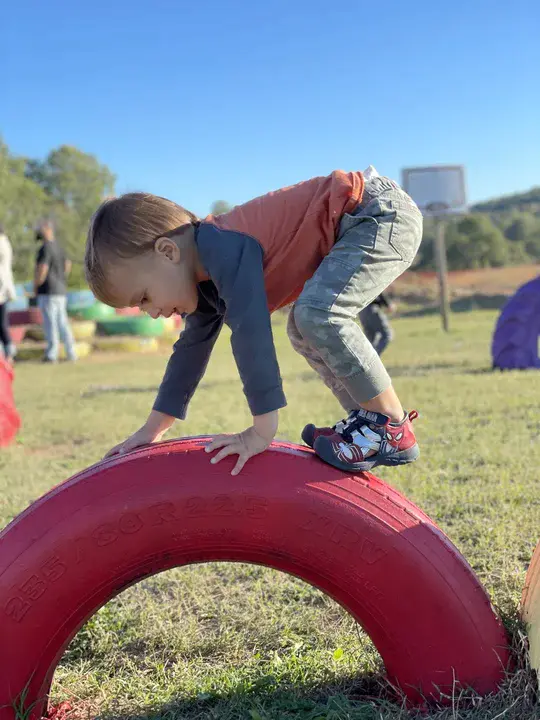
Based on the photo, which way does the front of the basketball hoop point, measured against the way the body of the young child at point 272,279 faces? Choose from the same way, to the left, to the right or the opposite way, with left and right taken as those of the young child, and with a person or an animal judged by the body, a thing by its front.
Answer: to the left

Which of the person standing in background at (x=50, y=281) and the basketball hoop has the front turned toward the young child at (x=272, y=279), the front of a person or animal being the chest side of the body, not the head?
the basketball hoop

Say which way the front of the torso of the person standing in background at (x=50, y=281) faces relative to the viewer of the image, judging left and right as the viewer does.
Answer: facing away from the viewer and to the left of the viewer

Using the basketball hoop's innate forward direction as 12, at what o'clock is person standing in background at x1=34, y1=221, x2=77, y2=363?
The person standing in background is roughly at 1 o'clock from the basketball hoop.

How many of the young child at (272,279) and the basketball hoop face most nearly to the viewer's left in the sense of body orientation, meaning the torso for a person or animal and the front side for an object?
1

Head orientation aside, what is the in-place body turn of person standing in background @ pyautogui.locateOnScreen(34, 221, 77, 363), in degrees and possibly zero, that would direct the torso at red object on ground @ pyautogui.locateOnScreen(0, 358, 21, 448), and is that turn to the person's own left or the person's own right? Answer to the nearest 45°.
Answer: approximately 135° to the person's own left

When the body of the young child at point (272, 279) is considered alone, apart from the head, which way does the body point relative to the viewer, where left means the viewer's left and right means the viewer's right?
facing to the left of the viewer
